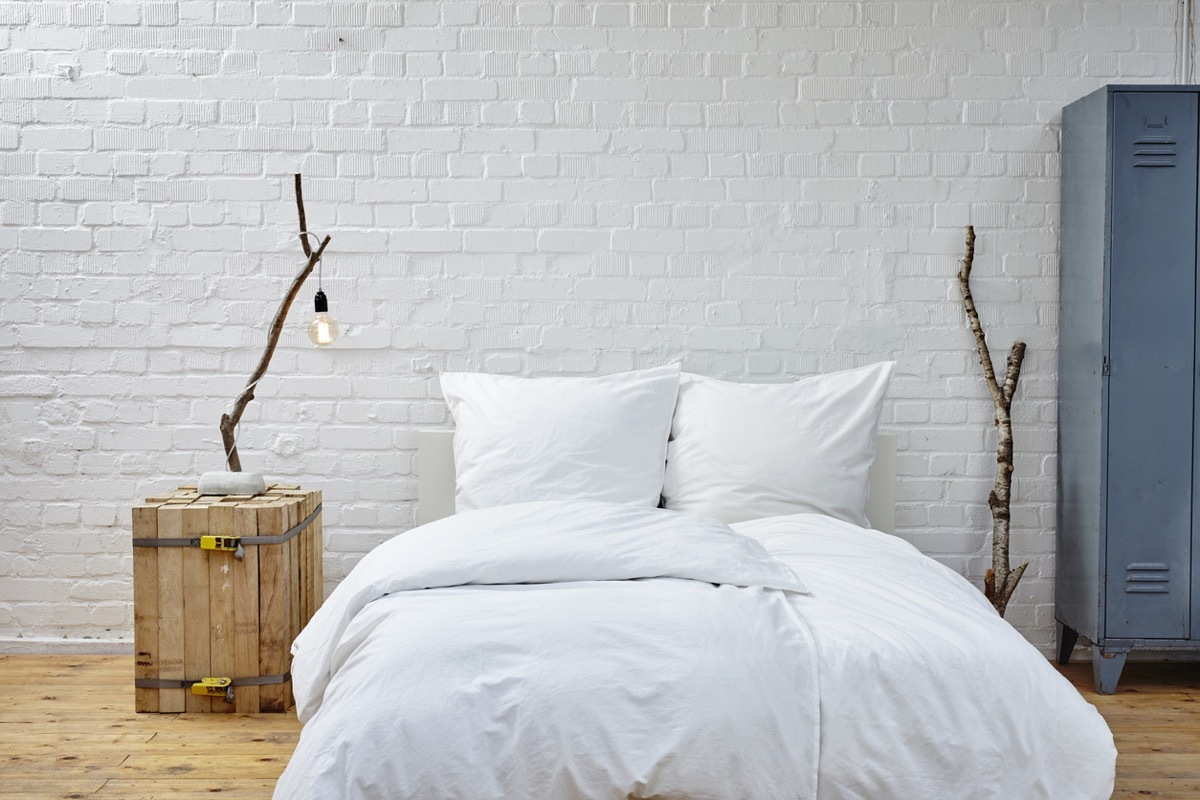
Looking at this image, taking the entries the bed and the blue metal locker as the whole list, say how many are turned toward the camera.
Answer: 2

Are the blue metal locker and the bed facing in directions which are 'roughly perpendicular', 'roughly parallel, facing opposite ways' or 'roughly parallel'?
roughly parallel

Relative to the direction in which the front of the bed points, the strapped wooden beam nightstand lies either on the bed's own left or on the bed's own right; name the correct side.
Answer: on the bed's own right

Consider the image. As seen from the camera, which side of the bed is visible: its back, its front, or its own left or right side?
front

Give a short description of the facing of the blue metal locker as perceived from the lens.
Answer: facing the viewer

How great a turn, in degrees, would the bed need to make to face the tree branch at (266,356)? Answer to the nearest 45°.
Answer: approximately 135° to its right

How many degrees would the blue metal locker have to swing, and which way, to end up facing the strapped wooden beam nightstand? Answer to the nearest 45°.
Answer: approximately 45° to its right

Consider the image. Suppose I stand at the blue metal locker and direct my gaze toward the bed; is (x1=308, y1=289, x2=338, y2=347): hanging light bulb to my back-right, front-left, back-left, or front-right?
front-right

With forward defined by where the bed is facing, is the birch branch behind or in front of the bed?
behind

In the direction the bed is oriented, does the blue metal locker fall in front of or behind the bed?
behind

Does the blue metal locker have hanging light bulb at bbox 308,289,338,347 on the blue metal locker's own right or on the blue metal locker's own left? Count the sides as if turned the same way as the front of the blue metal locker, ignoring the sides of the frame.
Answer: on the blue metal locker's own right

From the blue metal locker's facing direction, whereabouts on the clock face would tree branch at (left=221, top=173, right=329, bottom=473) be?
The tree branch is roughly at 2 o'clock from the blue metal locker.

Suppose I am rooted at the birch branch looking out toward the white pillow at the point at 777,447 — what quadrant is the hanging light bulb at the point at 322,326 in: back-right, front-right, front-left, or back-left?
front-right
